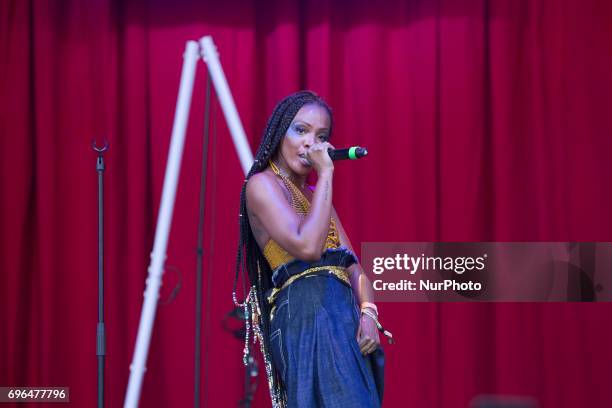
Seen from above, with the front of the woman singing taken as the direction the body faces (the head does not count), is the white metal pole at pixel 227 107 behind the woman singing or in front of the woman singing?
behind

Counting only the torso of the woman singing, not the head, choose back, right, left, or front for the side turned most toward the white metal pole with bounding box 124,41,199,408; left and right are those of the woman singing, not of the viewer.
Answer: back

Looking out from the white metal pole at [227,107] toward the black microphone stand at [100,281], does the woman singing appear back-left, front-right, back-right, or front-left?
back-left

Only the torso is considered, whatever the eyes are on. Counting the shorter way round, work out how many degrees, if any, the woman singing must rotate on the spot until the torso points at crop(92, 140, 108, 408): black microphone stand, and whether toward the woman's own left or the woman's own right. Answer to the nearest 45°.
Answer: approximately 180°
